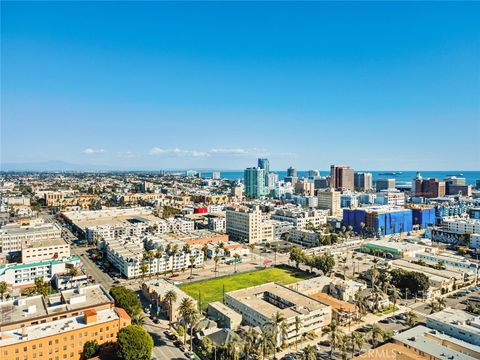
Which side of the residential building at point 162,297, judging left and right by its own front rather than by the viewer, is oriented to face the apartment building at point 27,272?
right

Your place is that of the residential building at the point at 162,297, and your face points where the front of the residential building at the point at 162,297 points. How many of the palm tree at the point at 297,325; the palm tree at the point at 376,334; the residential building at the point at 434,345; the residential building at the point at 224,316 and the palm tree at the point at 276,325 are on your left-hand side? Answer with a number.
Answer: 5

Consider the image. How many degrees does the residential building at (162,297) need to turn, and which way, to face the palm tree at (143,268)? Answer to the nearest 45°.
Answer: approximately 135° to its right

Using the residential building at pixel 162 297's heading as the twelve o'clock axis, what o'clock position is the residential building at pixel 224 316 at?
the residential building at pixel 224 316 is roughly at 9 o'clock from the residential building at pixel 162 297.

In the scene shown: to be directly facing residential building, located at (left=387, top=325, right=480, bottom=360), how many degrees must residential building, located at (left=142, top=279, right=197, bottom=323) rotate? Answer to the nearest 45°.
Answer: approximately 90° to its left

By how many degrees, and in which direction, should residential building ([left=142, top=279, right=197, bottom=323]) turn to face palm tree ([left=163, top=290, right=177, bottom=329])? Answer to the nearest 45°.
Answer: approximately 45° to its left

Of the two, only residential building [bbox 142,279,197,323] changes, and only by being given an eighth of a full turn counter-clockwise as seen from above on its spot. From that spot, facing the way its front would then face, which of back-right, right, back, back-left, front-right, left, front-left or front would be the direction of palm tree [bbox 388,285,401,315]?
left

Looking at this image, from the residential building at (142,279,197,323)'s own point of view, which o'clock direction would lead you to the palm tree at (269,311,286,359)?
The palm tree is roughly at 9 o'clock from the residential building.

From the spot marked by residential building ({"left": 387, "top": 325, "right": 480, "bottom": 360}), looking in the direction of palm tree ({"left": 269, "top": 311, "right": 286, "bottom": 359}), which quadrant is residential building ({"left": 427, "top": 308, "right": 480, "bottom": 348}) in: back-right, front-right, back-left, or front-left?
back-right

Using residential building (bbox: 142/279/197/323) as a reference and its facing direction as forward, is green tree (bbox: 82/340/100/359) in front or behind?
in front

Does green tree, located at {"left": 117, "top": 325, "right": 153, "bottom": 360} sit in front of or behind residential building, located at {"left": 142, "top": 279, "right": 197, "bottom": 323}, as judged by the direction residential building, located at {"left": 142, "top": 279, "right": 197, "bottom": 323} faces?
in front

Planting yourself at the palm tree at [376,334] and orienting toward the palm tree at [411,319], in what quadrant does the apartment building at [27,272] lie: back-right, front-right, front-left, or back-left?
back-left

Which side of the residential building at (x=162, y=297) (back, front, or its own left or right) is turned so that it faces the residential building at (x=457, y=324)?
left
